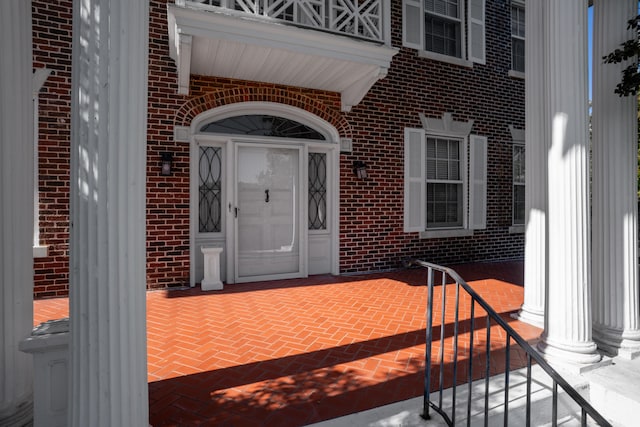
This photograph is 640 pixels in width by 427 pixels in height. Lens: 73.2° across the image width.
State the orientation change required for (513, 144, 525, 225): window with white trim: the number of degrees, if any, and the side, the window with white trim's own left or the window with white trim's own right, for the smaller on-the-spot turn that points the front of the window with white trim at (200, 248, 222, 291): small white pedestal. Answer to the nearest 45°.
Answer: approximately 45° to the window with white trim's own right

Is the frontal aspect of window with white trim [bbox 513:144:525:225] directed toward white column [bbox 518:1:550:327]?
yes

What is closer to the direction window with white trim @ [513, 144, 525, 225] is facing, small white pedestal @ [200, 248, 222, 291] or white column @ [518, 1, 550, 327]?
the white column

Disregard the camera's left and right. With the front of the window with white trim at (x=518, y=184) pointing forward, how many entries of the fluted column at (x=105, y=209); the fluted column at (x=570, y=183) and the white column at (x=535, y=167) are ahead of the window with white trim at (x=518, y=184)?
3

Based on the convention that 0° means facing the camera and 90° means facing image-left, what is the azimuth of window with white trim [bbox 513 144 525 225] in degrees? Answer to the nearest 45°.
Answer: approximately 0°

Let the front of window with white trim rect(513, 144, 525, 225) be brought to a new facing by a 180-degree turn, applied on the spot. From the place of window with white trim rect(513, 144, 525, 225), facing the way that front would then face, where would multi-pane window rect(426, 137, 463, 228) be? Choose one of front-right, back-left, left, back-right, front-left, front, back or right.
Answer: back-left

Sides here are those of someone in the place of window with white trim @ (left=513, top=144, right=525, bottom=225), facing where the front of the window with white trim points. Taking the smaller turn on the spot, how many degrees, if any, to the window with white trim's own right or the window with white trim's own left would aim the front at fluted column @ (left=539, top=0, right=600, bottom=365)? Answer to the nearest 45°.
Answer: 0° — it already faces it

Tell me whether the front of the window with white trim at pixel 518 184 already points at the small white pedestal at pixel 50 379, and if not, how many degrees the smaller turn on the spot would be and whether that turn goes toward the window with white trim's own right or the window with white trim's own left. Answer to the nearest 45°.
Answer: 0° — it already faces it
